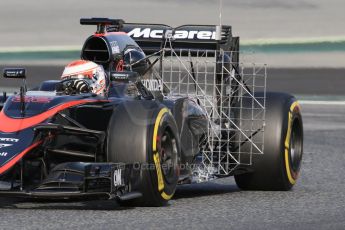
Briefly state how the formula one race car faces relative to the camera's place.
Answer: facing the viewer and to the left of the viewer
